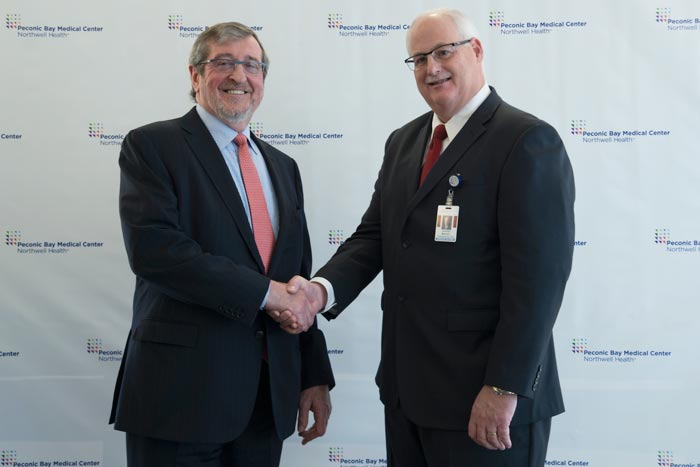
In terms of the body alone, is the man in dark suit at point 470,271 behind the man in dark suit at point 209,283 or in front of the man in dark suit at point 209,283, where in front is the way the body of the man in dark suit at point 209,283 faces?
in front

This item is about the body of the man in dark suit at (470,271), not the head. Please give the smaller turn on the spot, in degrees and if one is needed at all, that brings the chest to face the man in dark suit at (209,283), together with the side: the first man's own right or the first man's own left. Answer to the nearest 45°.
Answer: approximately 45° to the first man's own right

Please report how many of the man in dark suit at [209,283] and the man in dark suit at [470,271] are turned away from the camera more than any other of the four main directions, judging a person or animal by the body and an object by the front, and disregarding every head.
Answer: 0

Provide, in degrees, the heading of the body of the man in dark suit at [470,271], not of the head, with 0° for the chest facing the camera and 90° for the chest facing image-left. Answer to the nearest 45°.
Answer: approximately 45°

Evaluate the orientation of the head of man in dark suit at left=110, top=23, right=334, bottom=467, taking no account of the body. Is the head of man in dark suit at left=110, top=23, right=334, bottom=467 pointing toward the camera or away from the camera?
toward the camera

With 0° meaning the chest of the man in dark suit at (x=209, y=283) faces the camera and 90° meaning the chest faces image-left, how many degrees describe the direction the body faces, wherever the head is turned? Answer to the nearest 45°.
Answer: approximately 315°
